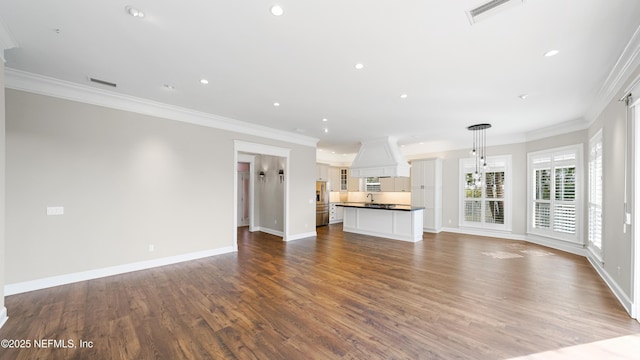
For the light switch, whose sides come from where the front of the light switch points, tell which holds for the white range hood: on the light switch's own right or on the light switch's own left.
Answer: on the light switch's own left

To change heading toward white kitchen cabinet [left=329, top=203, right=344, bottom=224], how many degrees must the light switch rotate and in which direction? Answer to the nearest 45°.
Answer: approximately 90° to its left

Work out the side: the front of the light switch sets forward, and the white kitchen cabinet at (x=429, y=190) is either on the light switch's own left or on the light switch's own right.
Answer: on the light switch's own left

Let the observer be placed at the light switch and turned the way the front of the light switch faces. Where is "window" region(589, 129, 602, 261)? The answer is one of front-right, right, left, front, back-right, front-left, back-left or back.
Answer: front-left

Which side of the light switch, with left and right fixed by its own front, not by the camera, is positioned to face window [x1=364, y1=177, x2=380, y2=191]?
left

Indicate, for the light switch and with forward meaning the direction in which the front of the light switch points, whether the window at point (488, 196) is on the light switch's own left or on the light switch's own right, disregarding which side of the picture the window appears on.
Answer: on the light switch's own left

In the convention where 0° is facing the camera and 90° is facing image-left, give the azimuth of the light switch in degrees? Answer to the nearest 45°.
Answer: approximately 0°

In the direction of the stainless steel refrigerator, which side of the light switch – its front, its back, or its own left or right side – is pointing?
left
